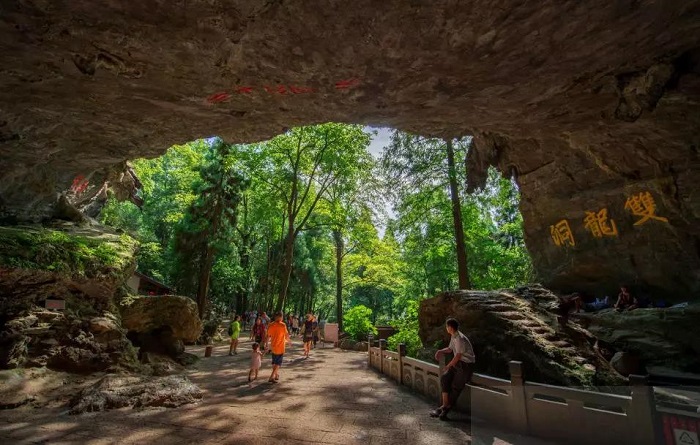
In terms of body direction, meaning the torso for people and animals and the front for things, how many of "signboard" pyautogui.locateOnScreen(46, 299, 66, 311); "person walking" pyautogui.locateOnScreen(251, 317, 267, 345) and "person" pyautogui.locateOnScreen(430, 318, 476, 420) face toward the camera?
2

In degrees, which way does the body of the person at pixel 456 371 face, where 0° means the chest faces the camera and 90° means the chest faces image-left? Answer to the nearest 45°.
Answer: approximately 90°

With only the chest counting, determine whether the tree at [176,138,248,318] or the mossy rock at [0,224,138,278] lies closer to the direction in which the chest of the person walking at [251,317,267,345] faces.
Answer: the mossy rock

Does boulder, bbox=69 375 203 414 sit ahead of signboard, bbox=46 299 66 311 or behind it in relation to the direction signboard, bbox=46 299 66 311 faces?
ahead

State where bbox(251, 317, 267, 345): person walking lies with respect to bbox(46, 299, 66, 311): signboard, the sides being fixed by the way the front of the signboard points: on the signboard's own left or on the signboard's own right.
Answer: on the signboard's own left

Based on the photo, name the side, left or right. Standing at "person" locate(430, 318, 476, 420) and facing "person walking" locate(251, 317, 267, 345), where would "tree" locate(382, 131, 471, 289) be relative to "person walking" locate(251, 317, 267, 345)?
right

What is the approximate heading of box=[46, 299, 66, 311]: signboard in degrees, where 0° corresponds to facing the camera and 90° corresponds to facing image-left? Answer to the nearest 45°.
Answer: approximately 0°

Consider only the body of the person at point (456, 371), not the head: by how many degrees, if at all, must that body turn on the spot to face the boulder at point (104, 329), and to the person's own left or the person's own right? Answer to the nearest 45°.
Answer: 0° — they already face it

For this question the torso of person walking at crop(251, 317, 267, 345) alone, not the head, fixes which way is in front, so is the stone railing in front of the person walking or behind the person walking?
in front

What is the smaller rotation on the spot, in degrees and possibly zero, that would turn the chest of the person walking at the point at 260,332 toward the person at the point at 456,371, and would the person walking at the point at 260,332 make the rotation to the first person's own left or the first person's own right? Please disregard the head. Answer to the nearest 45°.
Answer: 0° — they already face them

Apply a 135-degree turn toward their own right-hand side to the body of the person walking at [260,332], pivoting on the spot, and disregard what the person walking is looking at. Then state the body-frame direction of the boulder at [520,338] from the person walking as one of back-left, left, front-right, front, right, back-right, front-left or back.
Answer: back
